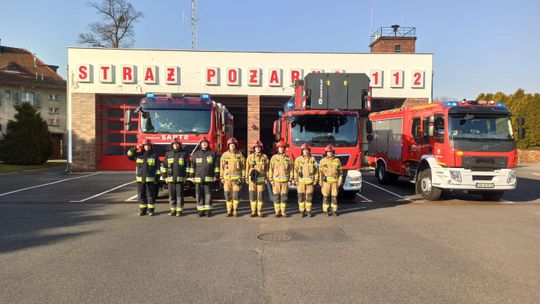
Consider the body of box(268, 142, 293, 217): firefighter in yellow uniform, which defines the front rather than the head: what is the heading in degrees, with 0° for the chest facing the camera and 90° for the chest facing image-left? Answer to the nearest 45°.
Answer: approximately 0°

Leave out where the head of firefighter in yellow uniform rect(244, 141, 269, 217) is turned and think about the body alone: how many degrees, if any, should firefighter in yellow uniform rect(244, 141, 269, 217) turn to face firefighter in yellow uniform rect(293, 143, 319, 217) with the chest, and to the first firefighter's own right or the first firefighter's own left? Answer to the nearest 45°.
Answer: approximately 90° to the first firefighter's own left

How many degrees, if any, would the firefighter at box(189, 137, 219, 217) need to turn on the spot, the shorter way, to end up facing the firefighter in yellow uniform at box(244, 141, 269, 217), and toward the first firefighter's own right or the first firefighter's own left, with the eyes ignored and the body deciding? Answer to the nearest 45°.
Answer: approximately 90° to the first firefighter's own left

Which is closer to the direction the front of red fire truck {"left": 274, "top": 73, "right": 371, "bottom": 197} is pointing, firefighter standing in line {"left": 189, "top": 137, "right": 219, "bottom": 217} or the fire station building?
the firefighter standing in line

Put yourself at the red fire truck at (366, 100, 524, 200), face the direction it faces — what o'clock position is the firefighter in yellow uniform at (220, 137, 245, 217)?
The firefighter in yellow uniform is roughly at 3 o'clock from the red fire truck.

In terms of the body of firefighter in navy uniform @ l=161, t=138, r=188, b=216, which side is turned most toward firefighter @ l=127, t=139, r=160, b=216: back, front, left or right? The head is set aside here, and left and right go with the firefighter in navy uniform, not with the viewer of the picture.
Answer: right

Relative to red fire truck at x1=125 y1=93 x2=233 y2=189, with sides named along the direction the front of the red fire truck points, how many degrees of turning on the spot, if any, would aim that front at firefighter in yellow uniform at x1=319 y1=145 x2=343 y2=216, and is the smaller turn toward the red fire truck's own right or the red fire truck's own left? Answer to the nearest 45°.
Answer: approximately 45° to the red fire truck's own left
